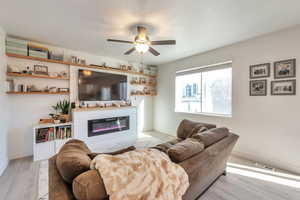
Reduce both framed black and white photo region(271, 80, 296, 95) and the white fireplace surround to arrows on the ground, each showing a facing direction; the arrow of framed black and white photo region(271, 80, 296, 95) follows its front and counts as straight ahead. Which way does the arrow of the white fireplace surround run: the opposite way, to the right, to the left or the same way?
to the left

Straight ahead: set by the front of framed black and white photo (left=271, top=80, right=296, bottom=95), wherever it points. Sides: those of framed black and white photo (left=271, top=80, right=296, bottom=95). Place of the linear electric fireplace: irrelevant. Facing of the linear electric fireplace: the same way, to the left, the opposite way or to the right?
to the left

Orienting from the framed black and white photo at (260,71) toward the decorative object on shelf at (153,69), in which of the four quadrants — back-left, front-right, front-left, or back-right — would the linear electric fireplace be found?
front-left

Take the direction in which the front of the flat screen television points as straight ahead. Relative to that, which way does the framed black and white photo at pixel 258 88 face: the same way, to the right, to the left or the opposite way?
to the right

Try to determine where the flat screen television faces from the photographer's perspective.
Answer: facing the viewer and to the right of the viewer

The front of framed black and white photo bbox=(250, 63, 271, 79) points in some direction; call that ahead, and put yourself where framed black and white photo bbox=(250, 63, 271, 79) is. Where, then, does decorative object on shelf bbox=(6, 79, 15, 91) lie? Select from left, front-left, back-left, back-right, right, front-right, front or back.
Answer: front-right

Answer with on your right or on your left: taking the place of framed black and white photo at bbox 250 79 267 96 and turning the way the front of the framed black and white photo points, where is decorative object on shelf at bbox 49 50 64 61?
on your right

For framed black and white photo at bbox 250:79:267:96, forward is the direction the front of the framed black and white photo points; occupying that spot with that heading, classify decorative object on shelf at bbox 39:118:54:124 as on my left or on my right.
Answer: on my right
